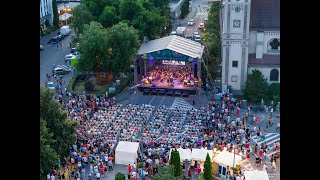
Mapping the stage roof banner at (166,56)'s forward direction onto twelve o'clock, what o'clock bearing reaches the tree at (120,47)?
The tree is roughly at 4 o'clock from the stage roof banner.

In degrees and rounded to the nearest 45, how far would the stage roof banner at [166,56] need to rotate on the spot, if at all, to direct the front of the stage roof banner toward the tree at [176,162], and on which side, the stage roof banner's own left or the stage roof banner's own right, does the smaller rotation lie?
0° — it already faces it

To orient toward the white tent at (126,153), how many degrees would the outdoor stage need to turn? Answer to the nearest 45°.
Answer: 0° — it already faces it

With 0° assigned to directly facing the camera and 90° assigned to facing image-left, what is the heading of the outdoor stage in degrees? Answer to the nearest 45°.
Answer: approximately 0°

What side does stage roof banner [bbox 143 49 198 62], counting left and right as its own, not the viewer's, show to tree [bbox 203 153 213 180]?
front

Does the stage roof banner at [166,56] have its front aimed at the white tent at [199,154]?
yes

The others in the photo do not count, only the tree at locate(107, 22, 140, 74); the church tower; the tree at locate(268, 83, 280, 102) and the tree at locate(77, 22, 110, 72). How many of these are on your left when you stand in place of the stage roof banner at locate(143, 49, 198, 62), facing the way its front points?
2

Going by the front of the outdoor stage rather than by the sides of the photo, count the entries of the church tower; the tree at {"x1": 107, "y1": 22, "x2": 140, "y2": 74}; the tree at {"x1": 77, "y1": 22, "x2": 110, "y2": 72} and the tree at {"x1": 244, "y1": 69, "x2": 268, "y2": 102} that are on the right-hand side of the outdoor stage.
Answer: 2

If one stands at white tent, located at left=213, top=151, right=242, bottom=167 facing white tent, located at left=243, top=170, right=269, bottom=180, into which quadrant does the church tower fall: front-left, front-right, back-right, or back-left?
back-left

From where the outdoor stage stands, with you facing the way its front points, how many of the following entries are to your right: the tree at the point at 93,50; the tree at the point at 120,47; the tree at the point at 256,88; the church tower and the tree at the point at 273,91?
2

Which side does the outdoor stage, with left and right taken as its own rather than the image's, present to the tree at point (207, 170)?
front

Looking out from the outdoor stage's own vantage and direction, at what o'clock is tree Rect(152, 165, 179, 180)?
The tree is roughly at 12 o'clock from the outdoor stage.
